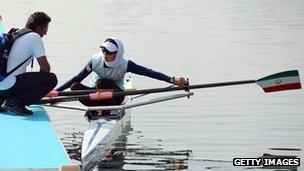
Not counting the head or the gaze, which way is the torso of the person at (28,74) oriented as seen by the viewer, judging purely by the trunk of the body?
to the viewer's right
